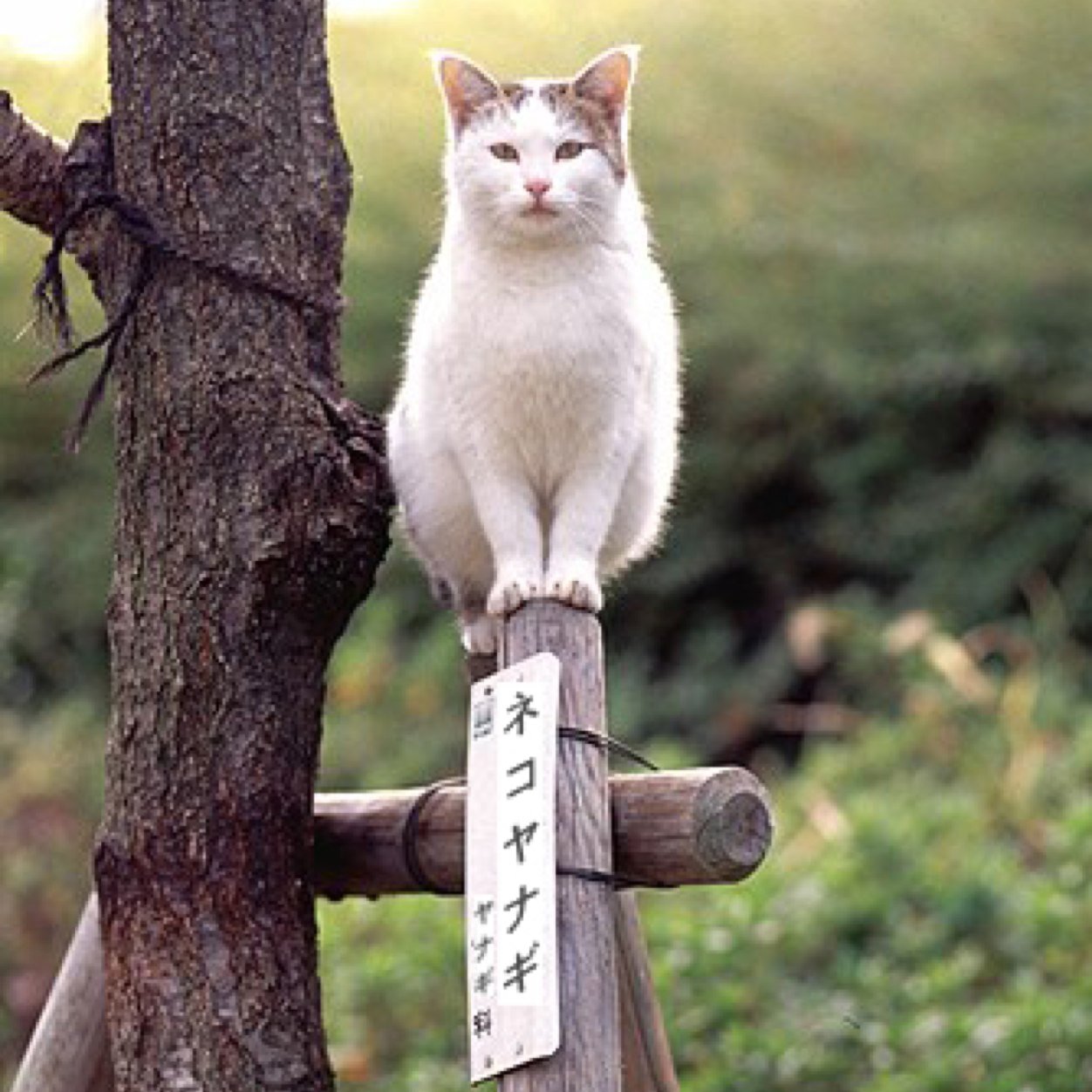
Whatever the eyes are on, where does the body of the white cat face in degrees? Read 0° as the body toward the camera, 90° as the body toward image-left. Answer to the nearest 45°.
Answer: approximately 0°

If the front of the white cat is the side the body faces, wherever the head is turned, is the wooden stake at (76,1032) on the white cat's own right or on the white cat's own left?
on the white cat's own right
